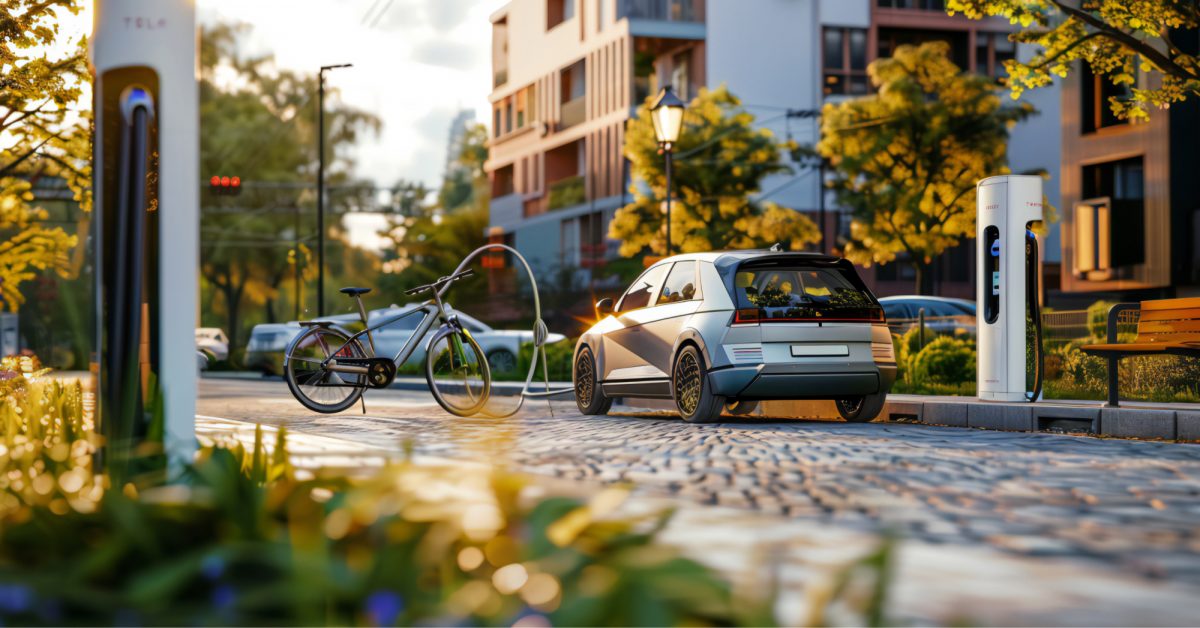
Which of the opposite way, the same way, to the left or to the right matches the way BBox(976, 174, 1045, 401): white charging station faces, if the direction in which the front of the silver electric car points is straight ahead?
to the left

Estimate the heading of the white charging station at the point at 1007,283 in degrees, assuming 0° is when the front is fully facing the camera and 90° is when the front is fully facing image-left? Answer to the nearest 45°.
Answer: approximately 45°

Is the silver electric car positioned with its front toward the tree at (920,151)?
no

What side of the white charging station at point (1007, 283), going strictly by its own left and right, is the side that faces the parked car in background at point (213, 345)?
right

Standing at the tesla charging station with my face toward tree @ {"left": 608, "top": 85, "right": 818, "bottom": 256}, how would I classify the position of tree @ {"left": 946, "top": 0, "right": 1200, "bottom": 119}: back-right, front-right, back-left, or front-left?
front-right

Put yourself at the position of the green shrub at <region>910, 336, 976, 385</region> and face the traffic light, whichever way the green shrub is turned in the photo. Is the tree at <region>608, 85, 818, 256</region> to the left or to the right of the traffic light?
right

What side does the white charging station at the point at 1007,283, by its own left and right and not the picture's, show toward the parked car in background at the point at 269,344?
right

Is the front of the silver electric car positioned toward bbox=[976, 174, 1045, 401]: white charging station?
no

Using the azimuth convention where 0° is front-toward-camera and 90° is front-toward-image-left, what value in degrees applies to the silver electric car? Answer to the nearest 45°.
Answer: approximately 135°
